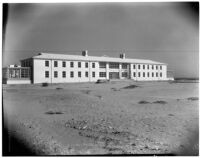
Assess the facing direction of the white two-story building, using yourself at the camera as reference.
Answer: facing the viewer and to the right of the viewer
